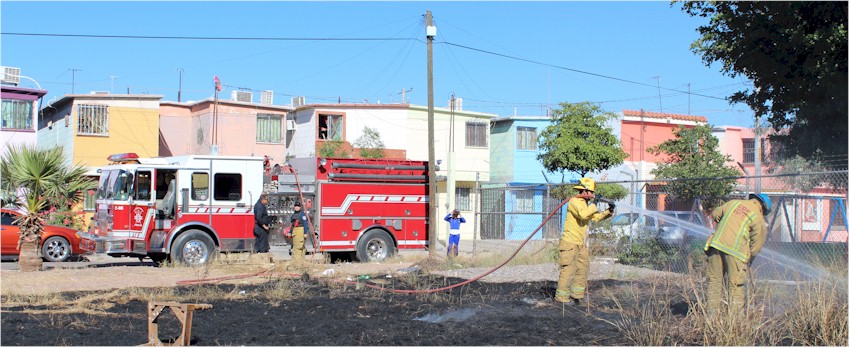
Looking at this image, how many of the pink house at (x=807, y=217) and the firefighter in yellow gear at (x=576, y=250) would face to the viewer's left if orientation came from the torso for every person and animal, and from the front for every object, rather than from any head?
0

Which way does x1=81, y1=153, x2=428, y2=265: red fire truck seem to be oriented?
to the viewer's left

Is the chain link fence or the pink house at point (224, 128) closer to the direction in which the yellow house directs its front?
the chain link fence

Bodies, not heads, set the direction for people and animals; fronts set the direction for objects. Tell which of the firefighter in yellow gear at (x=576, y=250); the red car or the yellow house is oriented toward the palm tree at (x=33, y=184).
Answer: the yellow house

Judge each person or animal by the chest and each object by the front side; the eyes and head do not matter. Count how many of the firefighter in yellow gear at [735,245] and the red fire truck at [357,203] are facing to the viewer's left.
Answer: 1

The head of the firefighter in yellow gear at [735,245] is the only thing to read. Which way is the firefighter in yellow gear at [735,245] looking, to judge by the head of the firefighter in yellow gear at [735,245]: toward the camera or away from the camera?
away from the camera

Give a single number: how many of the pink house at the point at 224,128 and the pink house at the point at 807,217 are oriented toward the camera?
2

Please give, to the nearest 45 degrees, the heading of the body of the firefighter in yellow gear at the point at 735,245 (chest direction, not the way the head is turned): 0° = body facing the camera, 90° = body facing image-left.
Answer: approximately 225°
